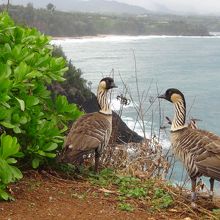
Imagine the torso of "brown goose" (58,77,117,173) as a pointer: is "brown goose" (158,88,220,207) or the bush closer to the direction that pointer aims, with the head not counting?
the brown goose

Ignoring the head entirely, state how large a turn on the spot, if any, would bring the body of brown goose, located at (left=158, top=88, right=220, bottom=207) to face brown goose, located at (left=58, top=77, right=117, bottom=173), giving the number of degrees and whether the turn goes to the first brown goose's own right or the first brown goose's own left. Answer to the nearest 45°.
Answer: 0° — it already faces it

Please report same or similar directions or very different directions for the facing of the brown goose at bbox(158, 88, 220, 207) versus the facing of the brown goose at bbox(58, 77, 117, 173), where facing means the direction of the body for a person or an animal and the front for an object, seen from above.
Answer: very different directions

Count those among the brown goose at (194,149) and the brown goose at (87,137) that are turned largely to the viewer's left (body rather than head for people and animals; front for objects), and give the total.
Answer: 1

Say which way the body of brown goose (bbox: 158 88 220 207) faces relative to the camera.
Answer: to the viewer's left

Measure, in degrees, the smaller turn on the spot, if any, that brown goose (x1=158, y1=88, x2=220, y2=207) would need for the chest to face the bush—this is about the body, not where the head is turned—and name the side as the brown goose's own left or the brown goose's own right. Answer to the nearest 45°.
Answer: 0° — it already faces it

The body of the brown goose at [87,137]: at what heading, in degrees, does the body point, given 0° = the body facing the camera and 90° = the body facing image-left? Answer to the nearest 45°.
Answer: approximately 270°
